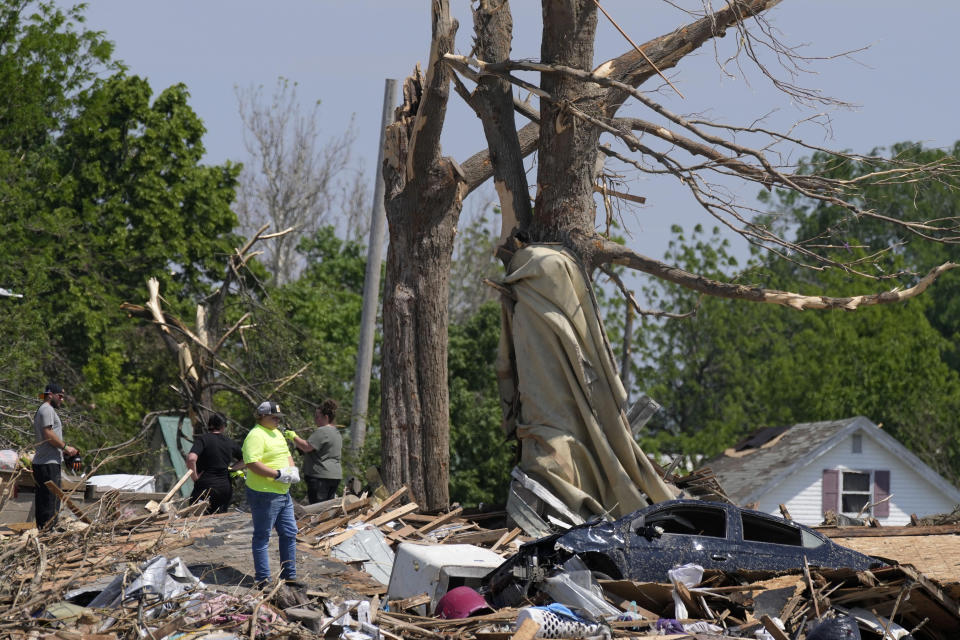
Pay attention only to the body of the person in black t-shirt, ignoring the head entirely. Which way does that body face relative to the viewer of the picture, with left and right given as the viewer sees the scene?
facing away from the viewer

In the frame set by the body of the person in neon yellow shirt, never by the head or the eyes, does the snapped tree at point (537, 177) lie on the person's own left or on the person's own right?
on the person's own left

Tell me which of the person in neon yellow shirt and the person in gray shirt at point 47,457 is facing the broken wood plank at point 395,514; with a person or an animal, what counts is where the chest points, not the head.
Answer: the person in gray shirt

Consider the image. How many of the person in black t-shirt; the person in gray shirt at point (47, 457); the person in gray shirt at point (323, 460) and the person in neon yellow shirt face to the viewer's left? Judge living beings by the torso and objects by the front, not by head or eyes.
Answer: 1

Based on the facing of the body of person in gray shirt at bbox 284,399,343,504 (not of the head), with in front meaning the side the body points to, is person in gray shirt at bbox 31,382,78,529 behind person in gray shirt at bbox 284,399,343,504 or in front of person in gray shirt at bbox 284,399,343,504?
in front

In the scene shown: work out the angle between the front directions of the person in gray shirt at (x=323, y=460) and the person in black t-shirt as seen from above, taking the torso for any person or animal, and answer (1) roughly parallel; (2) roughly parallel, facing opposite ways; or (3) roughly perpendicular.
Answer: roughly perpendicular

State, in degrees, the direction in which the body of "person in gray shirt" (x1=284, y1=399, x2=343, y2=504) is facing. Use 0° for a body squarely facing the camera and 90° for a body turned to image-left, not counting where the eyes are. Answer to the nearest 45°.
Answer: approximately 90°

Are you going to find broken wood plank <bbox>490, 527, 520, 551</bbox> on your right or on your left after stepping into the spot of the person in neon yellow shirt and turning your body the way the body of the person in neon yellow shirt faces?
on your left

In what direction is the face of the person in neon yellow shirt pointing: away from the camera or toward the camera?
toward the camera

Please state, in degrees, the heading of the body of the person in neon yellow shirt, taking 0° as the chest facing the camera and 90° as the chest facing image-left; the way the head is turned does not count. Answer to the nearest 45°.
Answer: approximately 315°

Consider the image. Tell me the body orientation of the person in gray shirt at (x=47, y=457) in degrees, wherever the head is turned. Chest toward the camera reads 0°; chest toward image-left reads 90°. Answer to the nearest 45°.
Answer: approximately 270°

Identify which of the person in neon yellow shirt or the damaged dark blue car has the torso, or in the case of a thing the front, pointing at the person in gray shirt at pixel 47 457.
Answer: the damaged dark blue car

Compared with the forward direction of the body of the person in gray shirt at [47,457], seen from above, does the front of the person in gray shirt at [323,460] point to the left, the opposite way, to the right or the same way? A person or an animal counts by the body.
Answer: the opposite way

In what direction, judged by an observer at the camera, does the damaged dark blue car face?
facing to the left of the viewer

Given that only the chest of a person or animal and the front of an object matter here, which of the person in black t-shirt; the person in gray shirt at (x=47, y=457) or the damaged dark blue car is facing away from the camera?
the person in black t-shirt
